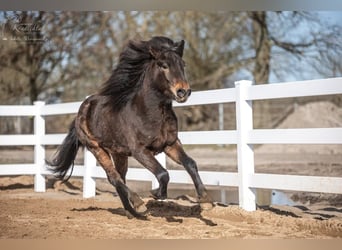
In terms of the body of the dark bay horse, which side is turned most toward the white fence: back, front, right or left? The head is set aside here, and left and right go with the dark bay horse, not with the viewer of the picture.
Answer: left

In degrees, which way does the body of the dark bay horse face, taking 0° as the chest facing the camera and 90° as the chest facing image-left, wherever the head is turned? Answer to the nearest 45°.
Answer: approximately 315°
